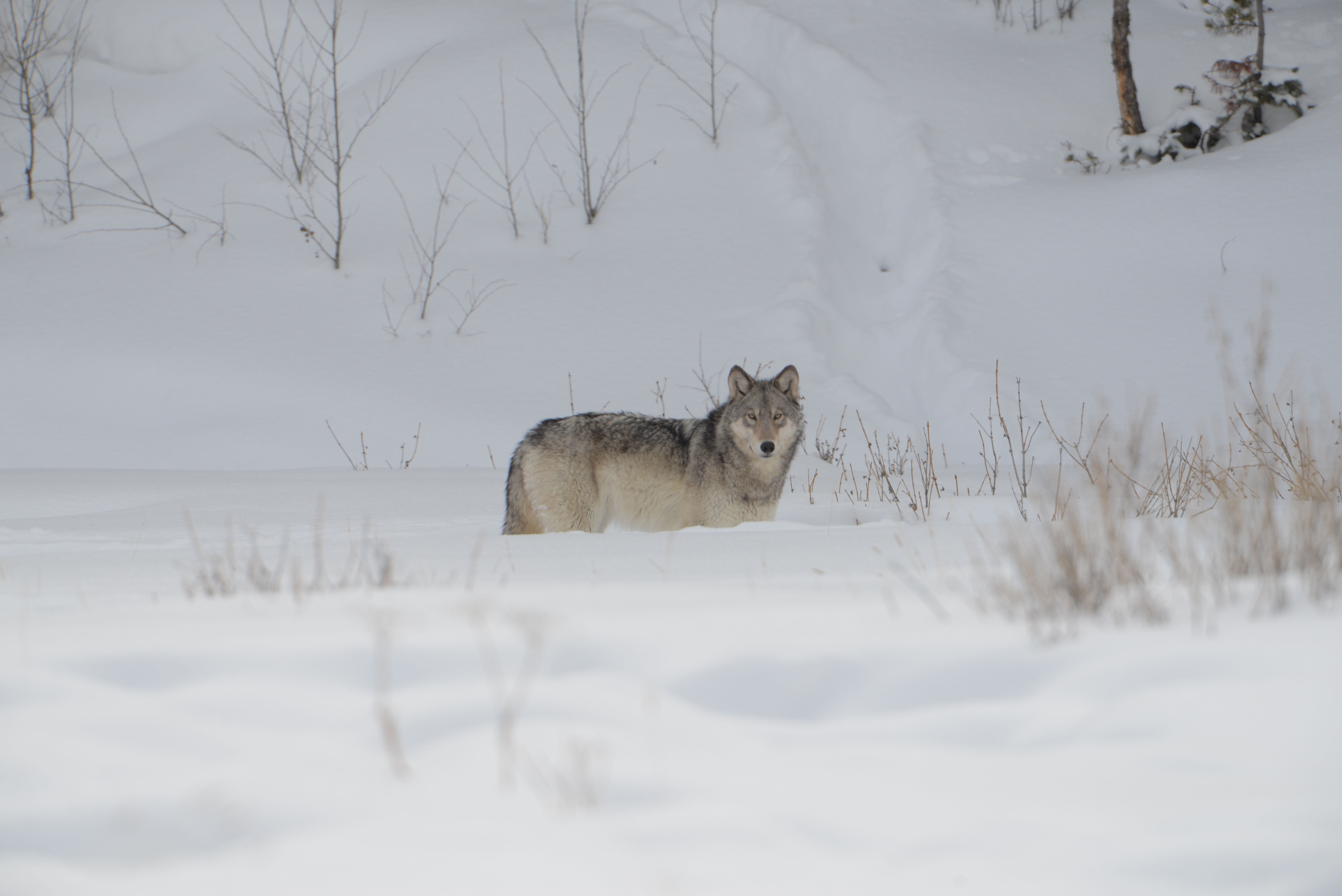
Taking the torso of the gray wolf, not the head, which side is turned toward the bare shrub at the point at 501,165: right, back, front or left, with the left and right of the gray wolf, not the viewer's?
left

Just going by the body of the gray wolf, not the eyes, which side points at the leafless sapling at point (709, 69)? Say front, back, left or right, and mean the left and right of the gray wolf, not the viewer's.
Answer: left

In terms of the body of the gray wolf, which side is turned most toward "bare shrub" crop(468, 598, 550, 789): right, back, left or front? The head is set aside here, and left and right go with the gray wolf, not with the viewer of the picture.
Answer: right

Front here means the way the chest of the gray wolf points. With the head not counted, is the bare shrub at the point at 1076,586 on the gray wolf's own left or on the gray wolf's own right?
on the gray wolf's own right

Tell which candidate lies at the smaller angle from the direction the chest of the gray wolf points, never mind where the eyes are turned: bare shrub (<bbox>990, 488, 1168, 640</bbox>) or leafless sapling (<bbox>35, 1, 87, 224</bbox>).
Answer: the bare shrub

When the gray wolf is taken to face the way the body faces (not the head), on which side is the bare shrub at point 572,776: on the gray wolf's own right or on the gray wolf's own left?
on the gray wolf's own right

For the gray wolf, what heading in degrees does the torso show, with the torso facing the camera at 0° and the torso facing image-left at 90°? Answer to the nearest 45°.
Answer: approximately 270°

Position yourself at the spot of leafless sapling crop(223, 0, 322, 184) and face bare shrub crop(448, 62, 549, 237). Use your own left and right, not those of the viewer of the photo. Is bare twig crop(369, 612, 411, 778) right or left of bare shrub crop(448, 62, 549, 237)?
right
